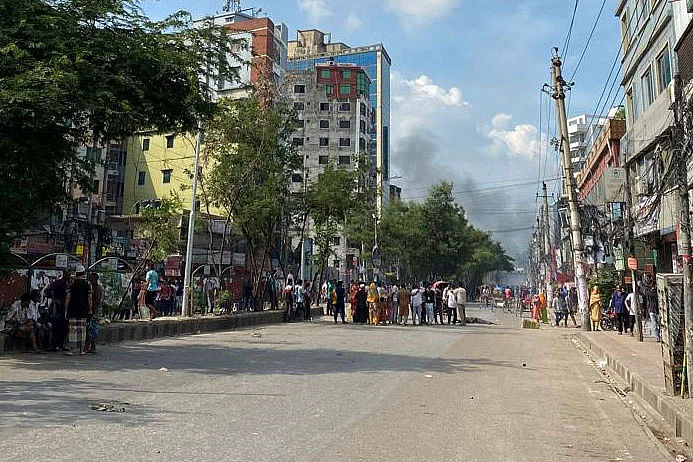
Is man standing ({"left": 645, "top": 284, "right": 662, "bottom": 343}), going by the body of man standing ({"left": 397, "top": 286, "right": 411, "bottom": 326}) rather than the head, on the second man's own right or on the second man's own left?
on the second man's own right

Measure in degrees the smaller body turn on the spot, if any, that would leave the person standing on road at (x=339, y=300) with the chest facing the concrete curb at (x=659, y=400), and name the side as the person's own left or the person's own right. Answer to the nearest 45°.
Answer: approximately 180°

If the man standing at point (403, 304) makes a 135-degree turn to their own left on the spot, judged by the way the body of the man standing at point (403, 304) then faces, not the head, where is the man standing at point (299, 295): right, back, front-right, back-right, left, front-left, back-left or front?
front-right

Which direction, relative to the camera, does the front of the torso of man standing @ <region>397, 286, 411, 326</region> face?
away from the camera

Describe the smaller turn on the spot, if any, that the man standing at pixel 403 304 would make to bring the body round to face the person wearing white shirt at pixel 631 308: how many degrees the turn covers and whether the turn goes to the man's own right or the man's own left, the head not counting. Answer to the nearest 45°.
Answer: approximately 135° to the man's own right

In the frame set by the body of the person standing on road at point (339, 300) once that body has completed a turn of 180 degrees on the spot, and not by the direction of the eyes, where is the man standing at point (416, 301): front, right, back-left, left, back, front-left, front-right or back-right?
left

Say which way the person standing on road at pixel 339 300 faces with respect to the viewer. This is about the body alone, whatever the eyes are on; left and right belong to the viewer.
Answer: facing away from the viewer
